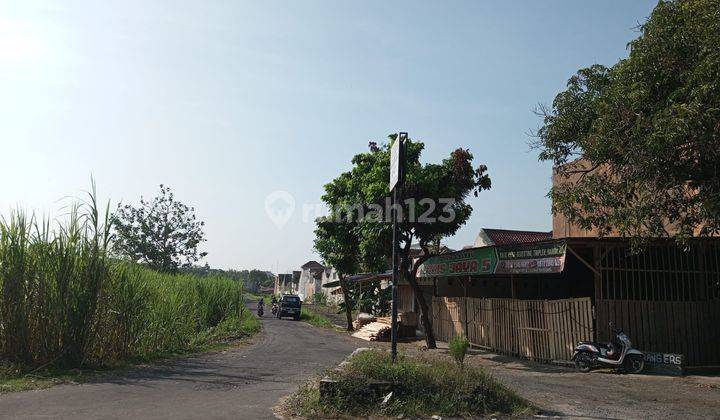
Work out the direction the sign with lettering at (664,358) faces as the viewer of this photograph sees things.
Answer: facing the viewer

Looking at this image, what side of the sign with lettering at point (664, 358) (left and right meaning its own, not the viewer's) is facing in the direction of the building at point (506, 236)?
back

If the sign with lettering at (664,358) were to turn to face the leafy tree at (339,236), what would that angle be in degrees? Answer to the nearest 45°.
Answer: approximately 135° to its right

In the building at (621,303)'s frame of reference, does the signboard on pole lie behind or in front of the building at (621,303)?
in front

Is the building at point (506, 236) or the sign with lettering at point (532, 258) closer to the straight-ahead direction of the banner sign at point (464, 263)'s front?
the sign with lettering

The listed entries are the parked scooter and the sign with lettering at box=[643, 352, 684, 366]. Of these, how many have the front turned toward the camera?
1

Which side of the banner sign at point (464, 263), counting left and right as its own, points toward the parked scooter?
left

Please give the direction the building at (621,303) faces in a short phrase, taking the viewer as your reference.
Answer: facing the viewer and to the left of the viewer
